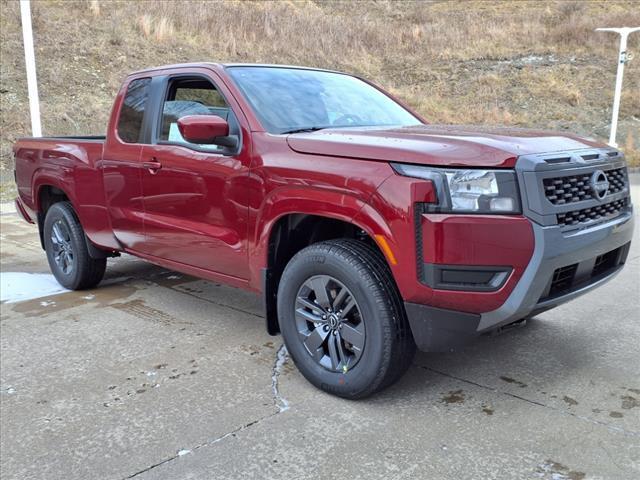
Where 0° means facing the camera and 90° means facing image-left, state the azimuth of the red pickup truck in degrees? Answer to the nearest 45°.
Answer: approximately 315°

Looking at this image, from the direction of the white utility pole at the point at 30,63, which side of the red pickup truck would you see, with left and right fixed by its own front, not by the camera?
back
